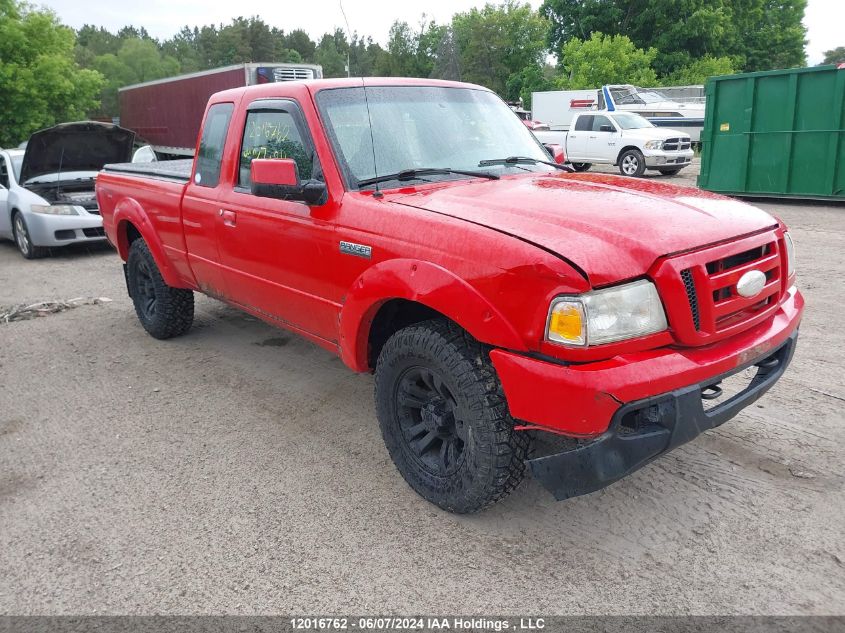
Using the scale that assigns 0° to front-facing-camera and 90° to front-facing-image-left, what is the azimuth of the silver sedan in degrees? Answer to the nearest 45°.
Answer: approximately 315°

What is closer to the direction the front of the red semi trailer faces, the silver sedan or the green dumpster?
the green dumpster

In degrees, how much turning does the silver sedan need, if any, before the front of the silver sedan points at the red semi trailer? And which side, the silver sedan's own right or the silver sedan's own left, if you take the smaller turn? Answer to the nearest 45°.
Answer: approximately 135° to the silver sedan's own left

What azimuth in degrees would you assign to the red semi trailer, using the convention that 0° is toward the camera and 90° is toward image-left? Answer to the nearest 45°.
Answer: approximately 315°

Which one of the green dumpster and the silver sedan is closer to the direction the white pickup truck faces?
the green dumpster

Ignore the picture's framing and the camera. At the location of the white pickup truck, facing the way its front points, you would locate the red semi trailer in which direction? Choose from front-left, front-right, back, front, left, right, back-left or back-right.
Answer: back-right

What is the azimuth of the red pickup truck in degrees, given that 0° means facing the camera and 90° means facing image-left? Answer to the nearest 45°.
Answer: approximately 315°

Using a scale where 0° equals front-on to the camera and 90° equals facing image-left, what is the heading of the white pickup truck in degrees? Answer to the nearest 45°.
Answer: approximately 315°

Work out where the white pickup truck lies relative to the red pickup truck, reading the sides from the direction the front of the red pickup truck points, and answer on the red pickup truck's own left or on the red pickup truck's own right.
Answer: on the red pickup truck's own left

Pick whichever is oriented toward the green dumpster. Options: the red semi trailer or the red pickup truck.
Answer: the red semi trailer

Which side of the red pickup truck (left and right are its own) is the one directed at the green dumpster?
left

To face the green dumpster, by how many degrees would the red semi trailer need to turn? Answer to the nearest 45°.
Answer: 0° — it already faces it

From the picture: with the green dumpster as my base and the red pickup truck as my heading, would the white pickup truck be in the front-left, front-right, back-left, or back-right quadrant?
back-right
